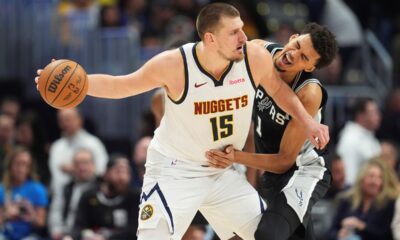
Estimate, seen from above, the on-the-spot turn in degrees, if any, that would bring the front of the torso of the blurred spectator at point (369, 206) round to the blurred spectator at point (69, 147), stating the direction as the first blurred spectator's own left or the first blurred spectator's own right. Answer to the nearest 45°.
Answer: approximately 90° to the first blurred spectator's own right

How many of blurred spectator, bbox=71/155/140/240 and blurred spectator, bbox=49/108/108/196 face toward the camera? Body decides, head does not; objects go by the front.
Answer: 2

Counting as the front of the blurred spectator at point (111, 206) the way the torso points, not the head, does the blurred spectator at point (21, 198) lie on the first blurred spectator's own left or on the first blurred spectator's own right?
on the first blurred spectator's own right

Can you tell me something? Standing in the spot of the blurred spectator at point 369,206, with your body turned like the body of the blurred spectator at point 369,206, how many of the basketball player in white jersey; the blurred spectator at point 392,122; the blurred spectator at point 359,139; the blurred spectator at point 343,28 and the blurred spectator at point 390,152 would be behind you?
4

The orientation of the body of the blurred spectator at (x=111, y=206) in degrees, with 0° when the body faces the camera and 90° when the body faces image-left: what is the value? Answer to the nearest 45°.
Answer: approximately 0°

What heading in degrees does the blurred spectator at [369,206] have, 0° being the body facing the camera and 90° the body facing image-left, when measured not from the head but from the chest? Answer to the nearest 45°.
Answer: approximately 0°
